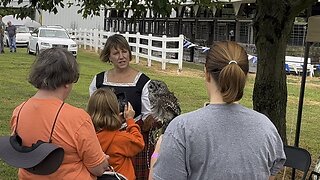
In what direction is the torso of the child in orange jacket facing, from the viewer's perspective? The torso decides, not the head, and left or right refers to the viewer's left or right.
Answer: facing away from the viewer and to the right of the viewer

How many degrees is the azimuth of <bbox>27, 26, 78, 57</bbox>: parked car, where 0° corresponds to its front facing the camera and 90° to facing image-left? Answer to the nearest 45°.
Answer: approximately 315°

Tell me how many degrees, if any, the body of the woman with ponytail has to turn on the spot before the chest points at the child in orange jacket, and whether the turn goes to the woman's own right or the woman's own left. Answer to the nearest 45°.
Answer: approximately 45° to the woman's own left

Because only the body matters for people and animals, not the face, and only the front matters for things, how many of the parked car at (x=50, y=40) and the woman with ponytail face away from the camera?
1

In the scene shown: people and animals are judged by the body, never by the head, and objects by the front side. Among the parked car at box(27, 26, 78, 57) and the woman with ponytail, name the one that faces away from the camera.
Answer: the woman with ponytail

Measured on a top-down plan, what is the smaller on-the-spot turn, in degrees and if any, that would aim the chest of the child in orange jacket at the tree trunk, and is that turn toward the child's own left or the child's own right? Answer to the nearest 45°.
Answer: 0° — they already face it

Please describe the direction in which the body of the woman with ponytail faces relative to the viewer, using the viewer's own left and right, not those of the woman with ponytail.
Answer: facing away from the viewer

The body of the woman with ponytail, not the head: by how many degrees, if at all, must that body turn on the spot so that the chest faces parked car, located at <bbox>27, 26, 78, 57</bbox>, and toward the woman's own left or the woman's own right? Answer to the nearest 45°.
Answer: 0° — they already face it
